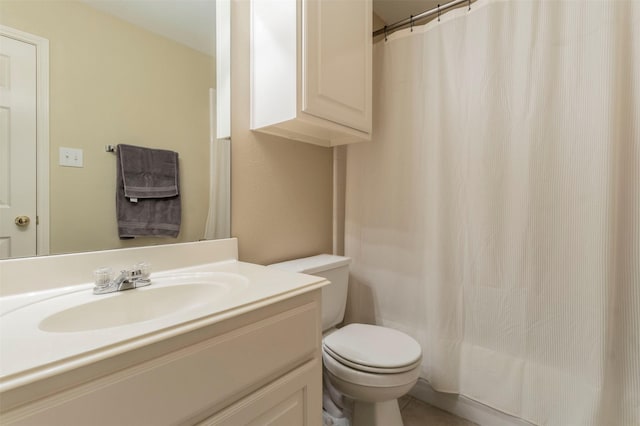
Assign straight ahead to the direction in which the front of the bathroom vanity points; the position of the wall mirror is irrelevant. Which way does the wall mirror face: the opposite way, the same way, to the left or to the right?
the same way

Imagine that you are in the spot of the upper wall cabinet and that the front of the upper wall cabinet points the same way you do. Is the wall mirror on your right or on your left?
on your right

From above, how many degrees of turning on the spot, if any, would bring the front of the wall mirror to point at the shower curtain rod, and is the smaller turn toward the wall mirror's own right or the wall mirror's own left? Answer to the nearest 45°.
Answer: approximately 45° to the wall mirror's own left

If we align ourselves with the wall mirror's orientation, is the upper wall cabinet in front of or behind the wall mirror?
in front

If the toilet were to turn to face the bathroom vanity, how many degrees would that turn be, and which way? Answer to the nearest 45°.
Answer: approximately 90° to its right

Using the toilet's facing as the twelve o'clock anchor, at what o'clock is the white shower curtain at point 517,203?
The white shower curtain is roughly at 10 o'clock from the toilet.

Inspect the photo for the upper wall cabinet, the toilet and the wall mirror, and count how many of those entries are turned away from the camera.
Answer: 0

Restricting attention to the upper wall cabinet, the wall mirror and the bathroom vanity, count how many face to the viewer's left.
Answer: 0

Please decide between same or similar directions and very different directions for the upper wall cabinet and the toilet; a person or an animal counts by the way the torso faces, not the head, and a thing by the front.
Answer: same or similar directions

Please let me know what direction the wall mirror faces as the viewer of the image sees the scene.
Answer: facing the viewer and to the right of the viewer

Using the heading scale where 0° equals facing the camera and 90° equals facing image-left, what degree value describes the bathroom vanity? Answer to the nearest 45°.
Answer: approximately 315°
